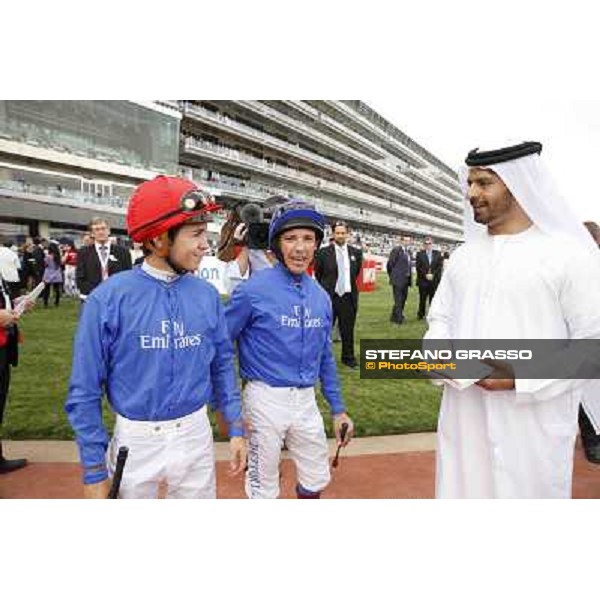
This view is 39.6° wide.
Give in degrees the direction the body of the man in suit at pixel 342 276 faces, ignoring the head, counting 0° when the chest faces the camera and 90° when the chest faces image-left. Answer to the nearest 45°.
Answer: approximately 0°

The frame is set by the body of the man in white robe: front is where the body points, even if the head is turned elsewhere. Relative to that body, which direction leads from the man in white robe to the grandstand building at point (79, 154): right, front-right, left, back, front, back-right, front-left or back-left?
front-right

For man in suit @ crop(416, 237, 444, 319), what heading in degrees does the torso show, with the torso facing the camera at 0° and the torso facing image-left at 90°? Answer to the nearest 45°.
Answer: approximately 0°
